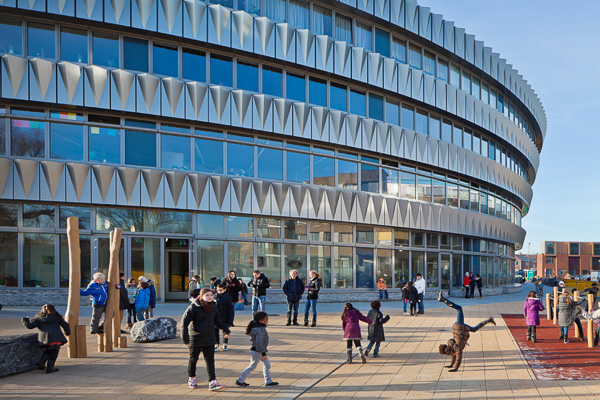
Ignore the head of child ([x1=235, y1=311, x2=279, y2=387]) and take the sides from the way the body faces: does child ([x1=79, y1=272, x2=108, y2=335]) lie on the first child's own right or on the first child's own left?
on the first child's own left

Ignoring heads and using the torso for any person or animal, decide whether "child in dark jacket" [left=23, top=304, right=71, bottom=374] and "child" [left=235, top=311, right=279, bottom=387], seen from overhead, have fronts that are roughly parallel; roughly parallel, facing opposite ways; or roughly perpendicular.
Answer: roughly perpendicular

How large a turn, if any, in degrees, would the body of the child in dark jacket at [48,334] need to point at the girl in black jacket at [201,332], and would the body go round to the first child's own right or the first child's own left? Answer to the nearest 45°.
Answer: approximately 135° to the first child's own right

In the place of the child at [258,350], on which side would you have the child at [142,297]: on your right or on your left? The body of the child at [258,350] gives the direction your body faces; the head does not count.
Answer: on your left

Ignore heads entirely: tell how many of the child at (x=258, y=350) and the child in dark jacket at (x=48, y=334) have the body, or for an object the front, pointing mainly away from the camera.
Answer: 1
